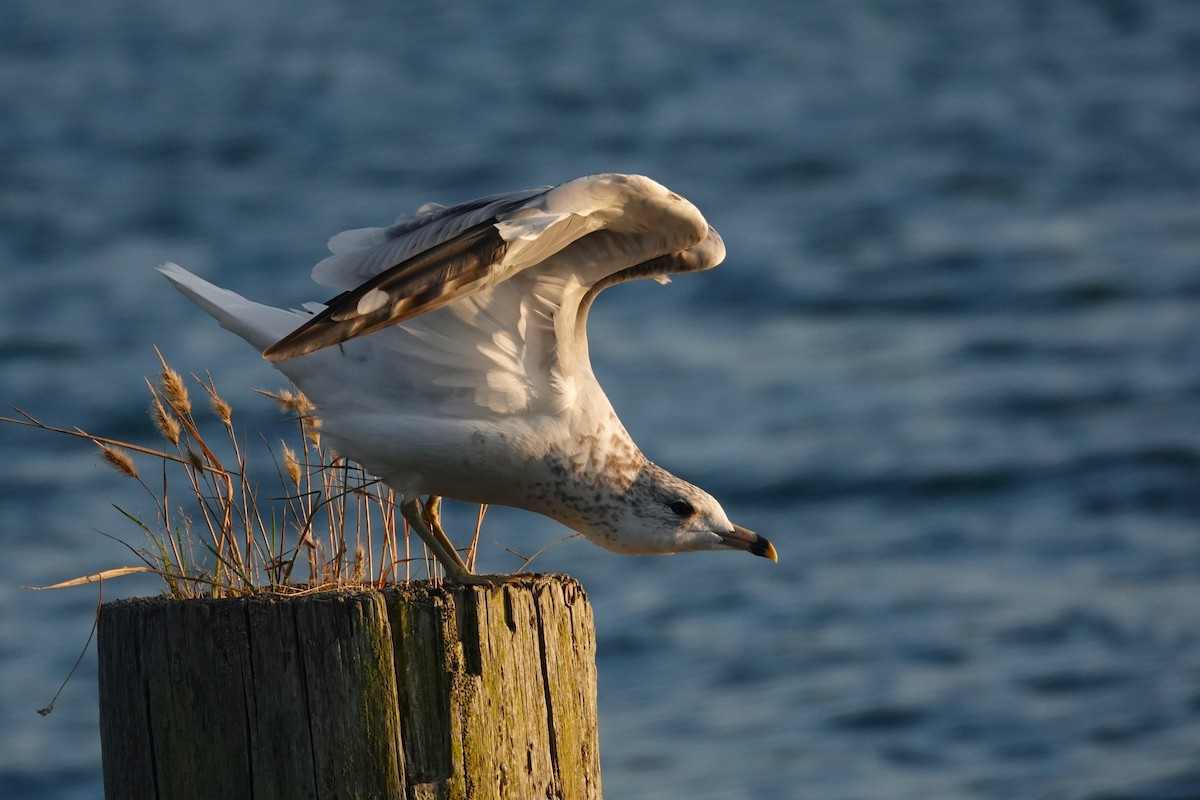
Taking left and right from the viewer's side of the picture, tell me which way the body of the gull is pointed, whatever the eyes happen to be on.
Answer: facing to the right of the viewer
